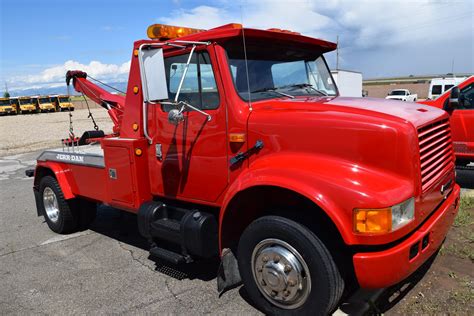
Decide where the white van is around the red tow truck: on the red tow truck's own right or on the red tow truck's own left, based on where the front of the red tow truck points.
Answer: on the red tow truck's own left

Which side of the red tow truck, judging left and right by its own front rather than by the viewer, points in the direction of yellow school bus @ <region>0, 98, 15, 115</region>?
back

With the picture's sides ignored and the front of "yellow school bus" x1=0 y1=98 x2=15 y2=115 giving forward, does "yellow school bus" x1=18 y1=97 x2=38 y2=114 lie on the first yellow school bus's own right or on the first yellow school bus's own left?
on the first yellow school bus's own left

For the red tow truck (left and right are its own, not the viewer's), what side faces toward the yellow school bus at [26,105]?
back

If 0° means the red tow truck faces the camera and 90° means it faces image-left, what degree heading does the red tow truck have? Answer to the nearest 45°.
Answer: approximately 315°

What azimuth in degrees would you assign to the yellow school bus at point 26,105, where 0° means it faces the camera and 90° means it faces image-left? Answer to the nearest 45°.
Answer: approximately 315°

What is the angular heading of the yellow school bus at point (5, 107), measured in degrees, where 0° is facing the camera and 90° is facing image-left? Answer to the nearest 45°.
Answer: approximately 315°
